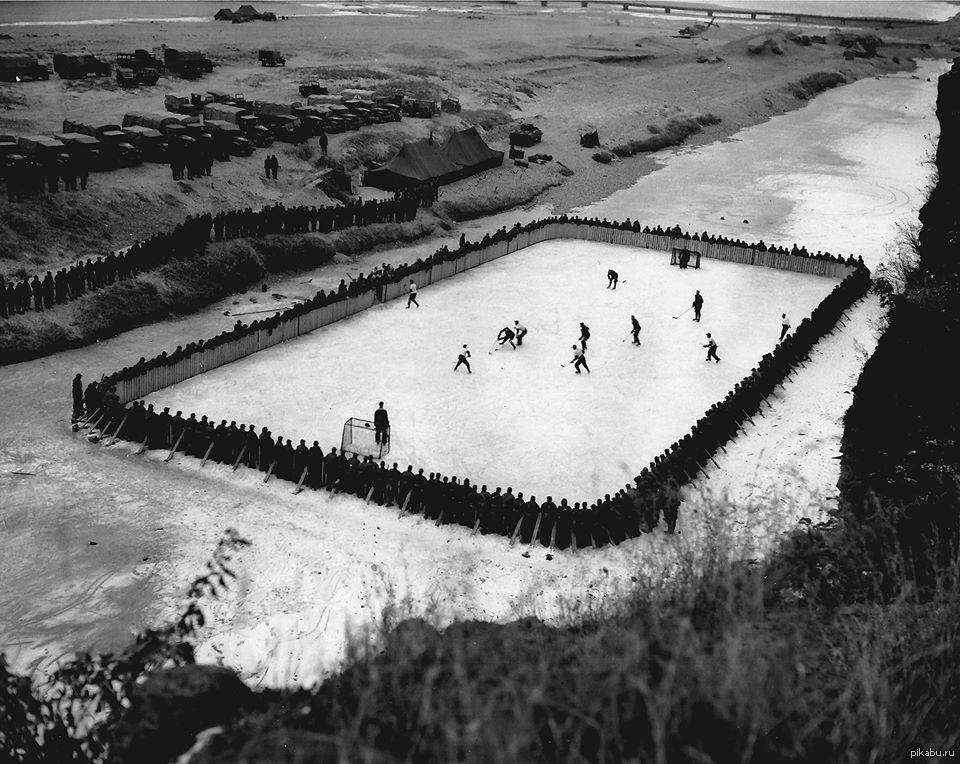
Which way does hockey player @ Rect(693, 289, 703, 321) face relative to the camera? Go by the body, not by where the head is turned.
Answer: to the viewer's left

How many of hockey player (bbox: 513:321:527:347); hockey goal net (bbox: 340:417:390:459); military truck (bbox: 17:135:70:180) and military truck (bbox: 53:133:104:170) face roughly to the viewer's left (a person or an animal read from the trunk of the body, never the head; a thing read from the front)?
1

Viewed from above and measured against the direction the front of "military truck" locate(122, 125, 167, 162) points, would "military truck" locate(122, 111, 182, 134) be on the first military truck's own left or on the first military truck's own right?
on the first military truck's own left

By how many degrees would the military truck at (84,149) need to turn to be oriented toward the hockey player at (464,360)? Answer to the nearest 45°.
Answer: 0° — it already faces them

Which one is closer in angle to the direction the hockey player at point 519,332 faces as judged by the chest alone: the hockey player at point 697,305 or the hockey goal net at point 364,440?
the hockey goal net

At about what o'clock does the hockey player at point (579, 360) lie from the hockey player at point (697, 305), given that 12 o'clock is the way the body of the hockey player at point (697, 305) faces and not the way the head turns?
the hockey player at point (579, 360) is roughly at 10 o'clock from the hockey player at point (697, 305).

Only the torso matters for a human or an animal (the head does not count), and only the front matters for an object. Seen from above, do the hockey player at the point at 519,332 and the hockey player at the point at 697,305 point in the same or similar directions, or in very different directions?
same or similar directions

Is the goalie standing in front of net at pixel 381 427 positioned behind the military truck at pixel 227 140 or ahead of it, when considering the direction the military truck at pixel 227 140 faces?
ahead

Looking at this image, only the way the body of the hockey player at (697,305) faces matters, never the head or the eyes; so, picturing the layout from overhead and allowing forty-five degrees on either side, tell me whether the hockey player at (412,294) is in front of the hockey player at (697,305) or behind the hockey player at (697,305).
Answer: in front

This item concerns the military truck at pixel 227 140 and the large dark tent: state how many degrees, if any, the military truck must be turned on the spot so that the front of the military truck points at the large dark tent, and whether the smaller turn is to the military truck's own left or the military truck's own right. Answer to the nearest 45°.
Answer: approximately 45° to the military truck's own left

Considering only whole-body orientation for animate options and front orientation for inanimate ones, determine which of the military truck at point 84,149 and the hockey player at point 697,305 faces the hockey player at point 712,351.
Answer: the military truck

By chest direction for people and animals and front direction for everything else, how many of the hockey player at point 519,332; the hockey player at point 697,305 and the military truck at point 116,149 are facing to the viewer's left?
2

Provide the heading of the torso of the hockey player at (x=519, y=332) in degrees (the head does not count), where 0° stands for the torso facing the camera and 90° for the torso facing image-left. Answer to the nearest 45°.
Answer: approximately 90°

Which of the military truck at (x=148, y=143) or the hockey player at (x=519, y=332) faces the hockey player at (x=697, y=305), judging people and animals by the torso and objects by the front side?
the military truck

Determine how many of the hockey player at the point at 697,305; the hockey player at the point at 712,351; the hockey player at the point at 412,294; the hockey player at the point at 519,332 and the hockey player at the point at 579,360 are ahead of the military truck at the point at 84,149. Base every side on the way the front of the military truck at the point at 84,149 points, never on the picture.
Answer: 5

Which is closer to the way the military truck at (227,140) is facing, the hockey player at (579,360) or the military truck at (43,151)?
the hockey player

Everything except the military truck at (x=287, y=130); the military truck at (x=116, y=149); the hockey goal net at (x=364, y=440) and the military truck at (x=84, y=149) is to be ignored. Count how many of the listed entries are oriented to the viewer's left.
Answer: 0

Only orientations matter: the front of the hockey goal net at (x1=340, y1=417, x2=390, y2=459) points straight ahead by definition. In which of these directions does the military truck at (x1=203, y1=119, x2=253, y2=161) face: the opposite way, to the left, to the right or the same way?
to the right

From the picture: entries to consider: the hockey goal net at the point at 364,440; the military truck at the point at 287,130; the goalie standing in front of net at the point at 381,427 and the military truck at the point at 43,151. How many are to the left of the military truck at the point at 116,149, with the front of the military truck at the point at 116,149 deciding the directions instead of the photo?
1

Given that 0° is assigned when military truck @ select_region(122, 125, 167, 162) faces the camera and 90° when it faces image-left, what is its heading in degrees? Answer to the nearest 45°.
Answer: approximately 315°
